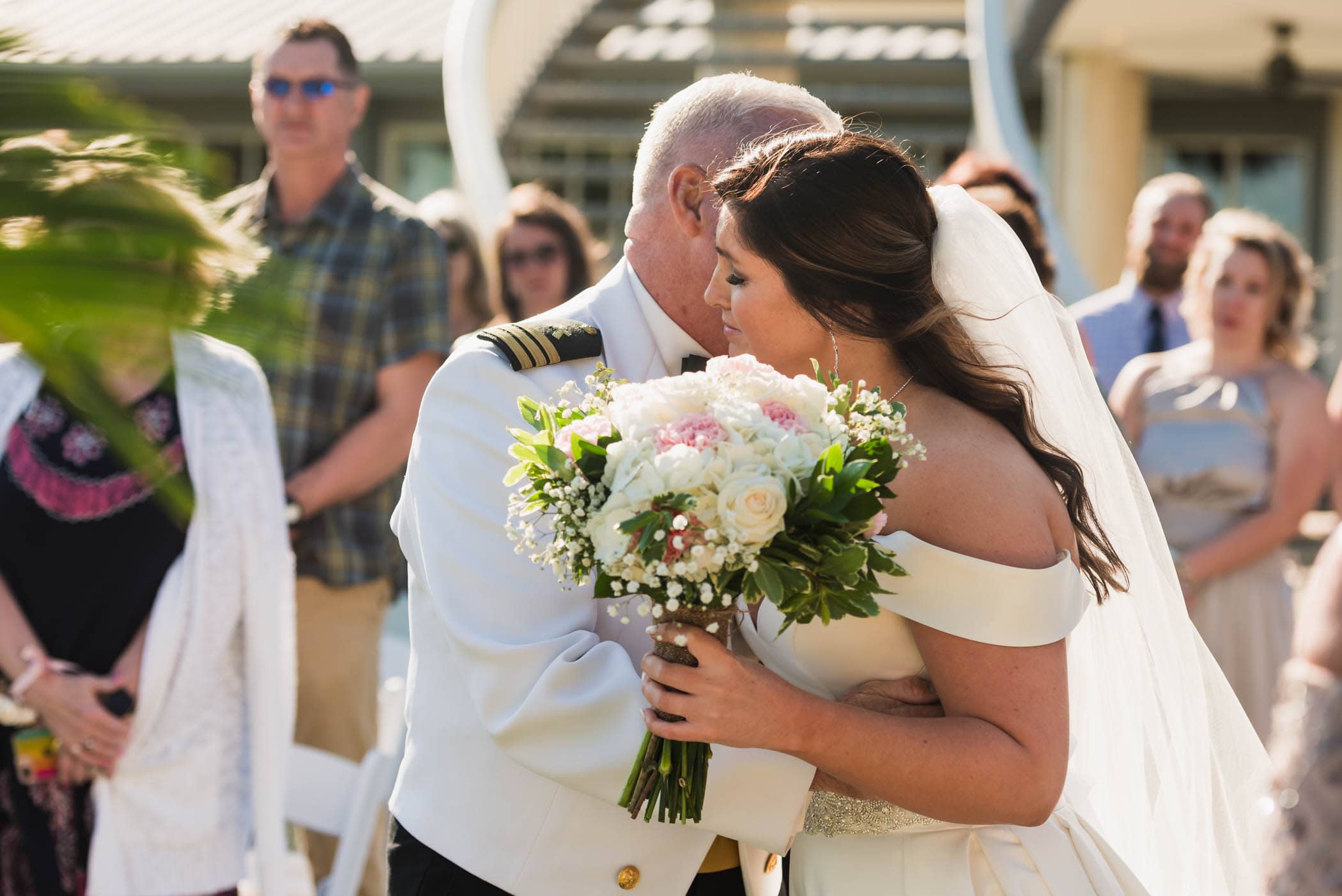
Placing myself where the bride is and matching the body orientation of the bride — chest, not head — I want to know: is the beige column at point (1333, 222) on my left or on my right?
on my right

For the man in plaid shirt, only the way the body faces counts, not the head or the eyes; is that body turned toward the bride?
no

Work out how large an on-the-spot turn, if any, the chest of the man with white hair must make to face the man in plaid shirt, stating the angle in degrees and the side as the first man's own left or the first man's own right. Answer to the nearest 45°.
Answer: approximately 90° to the first man's own left

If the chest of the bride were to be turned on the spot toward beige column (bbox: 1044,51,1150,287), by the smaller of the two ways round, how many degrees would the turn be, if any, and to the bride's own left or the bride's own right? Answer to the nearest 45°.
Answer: approximately 90° to the bride's own right

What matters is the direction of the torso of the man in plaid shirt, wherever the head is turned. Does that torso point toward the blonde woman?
no

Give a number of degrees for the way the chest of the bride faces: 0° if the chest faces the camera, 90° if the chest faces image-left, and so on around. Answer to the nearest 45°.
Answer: approximately 90°

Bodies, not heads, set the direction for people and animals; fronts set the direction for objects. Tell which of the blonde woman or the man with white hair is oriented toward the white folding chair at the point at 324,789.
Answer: the blonde woman

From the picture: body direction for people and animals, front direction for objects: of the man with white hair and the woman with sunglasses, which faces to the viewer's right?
the man with white hair

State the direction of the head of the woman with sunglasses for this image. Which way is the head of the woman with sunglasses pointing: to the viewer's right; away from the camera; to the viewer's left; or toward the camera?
toward the camera

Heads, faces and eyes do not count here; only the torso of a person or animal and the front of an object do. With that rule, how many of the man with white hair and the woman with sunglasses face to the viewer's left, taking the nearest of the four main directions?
0

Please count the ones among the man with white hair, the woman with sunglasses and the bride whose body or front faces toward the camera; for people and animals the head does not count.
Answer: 1

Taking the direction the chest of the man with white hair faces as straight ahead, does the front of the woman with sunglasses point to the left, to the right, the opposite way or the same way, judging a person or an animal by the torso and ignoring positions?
to the right

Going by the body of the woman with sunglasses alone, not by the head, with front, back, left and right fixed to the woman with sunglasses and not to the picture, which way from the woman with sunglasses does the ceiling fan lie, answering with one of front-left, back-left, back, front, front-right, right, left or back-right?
back-left

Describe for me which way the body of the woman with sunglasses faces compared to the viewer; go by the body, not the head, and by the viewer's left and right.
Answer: facing the viewer

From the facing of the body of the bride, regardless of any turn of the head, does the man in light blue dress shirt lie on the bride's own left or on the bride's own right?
on the bride's own right

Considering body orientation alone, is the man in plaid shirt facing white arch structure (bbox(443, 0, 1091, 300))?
no

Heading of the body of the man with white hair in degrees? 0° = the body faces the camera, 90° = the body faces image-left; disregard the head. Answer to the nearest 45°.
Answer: approximately 270°

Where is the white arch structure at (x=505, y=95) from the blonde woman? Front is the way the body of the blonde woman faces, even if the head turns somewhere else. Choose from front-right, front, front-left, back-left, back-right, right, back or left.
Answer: right

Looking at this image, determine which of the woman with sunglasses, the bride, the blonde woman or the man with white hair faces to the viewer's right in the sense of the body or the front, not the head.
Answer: the man with white hair
